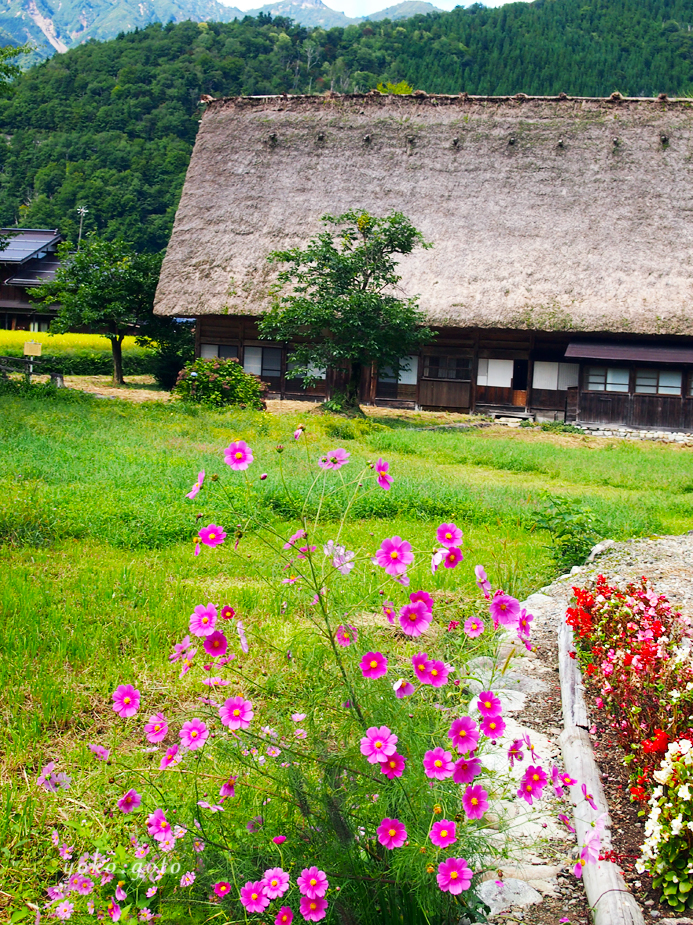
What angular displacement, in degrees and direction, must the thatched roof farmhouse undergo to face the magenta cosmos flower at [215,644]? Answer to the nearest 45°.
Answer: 0° — it already faces it

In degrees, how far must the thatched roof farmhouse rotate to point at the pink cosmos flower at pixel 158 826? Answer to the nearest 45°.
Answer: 0° — it already faces it

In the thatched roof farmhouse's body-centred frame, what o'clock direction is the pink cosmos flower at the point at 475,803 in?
The pink cosmos flower is roughly at 12 o'clock from the thatched roof farmhouse.

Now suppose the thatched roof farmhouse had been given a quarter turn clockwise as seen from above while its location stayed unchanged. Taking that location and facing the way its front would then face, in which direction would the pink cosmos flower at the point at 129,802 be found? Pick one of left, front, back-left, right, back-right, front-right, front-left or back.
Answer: left

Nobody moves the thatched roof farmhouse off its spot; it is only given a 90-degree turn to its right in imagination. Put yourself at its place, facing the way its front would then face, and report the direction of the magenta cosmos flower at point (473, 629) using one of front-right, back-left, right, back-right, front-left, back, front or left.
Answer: left

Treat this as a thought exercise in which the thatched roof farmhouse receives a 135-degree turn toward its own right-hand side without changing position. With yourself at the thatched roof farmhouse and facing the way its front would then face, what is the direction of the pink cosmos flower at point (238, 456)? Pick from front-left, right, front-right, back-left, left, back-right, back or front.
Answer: back-left

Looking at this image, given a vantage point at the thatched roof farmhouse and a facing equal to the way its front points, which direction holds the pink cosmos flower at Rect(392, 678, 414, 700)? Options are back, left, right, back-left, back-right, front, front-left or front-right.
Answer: front

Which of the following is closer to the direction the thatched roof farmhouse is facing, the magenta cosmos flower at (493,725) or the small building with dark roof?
the magenta cosmos flower

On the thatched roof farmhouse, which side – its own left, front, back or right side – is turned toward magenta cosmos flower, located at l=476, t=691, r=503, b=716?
front

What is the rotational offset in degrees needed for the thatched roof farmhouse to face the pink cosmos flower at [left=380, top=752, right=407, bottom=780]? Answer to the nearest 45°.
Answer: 0° — it already faces it

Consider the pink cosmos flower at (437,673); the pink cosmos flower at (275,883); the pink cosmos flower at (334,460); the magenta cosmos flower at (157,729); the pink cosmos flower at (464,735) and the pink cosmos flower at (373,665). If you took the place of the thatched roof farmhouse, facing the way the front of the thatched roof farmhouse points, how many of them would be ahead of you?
6

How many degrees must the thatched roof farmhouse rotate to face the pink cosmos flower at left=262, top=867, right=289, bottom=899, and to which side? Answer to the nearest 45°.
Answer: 0° — it already faces it

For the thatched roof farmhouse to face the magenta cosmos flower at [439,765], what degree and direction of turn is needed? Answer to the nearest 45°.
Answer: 0° — it already faces it

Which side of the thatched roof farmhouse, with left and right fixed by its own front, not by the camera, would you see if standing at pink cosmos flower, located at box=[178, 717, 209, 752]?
front

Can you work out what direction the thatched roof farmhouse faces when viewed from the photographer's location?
facing the viewer

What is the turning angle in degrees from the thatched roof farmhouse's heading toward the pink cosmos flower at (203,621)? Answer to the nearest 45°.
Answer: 0° — it already faces it

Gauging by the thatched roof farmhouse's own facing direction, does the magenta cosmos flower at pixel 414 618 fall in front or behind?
in front

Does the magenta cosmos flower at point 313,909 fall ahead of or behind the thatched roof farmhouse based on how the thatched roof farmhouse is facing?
ahead
